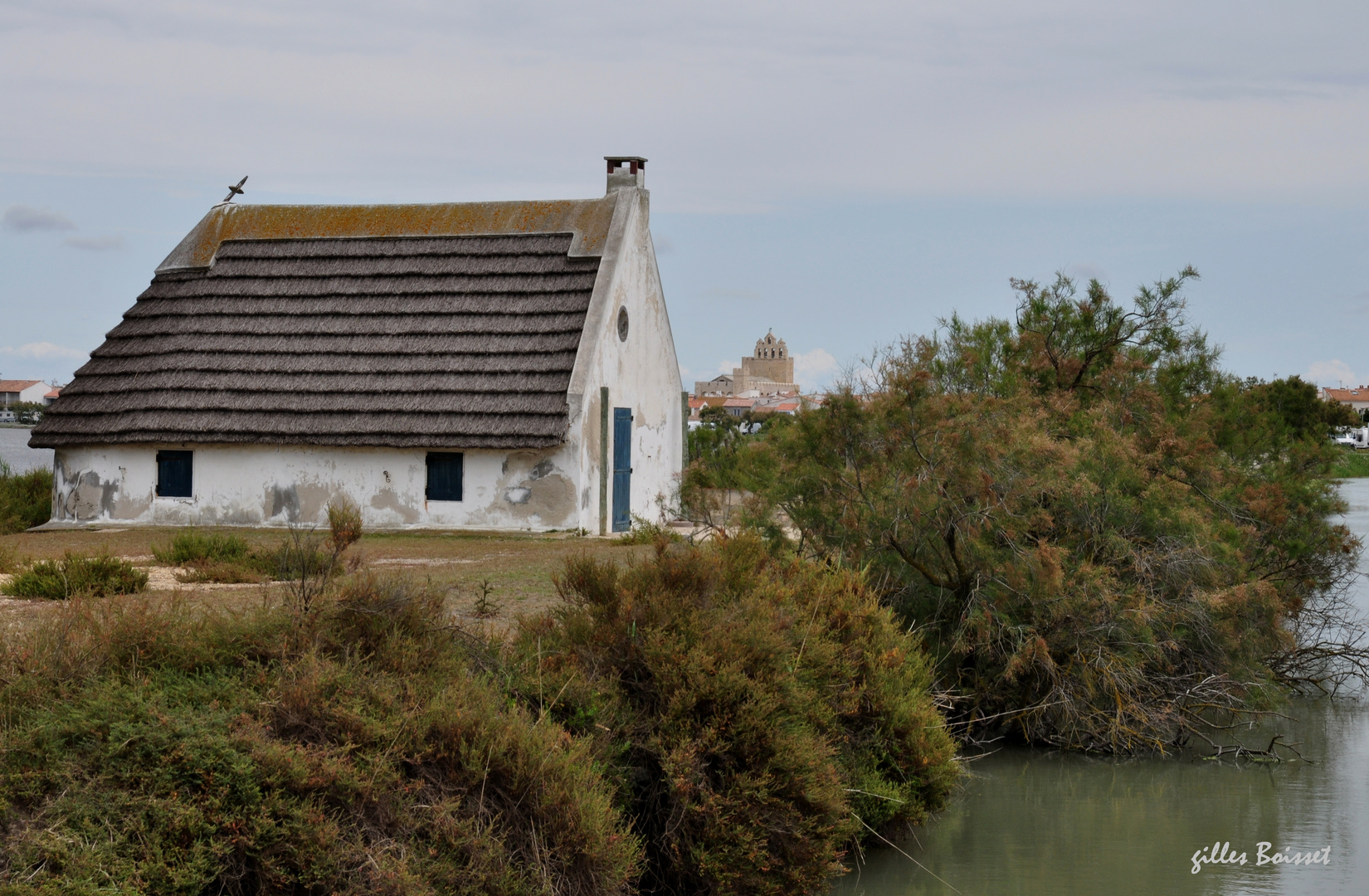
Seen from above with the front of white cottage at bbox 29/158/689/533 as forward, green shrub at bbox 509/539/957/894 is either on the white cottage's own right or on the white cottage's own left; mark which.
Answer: on the white cottage's own right

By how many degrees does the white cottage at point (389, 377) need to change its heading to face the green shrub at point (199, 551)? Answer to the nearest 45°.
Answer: approximately 90° to its right

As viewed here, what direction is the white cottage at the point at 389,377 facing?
to the viewer's right

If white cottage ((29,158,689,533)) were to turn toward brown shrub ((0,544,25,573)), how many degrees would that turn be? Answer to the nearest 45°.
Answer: approximately 135° to its right

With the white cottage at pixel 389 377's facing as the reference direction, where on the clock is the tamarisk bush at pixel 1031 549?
The tamarisk bush is roughly at 2 o'clock from the white cottage.

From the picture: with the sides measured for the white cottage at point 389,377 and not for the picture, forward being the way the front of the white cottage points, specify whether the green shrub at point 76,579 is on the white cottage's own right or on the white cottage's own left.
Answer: on the white cottage's own right
